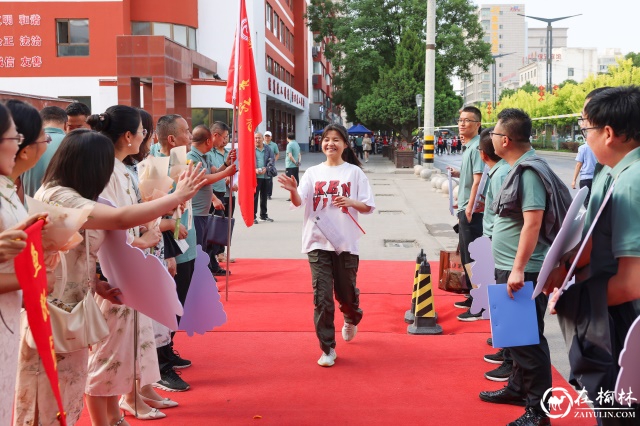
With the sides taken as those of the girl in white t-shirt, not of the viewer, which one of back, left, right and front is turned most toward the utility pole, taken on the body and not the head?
back

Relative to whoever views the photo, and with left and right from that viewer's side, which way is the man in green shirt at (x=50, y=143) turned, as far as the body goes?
facing away from the viewer and to the right of the viewer

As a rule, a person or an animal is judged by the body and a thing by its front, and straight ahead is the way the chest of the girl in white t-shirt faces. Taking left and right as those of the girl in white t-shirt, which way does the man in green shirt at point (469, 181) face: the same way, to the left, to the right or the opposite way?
to the right

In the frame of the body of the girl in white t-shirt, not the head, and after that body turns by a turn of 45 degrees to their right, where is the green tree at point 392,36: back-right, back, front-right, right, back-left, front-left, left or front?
back-right

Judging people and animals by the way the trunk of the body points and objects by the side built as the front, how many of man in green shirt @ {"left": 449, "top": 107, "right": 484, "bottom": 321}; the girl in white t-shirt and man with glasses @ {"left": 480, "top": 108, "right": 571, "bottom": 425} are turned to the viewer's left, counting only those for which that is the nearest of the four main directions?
2

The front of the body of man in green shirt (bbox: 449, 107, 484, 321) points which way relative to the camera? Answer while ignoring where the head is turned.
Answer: to the viewer's left

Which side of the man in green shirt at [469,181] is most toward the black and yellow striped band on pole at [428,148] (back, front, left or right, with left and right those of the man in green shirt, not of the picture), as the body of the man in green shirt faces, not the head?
right

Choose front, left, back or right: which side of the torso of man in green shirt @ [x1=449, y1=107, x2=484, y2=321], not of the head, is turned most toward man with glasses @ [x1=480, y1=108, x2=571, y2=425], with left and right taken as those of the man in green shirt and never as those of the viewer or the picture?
left

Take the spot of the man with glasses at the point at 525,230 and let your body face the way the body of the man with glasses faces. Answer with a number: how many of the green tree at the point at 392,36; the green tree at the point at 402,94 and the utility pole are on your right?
3

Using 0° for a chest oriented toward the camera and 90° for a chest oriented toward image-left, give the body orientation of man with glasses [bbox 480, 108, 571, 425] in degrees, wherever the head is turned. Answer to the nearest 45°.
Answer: approximately 90°

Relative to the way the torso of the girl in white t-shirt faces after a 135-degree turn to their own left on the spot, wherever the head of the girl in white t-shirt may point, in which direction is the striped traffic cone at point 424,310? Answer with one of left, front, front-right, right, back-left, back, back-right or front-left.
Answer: front

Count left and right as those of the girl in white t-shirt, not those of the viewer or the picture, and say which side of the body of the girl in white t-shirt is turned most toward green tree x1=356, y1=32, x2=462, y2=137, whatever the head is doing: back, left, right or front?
back

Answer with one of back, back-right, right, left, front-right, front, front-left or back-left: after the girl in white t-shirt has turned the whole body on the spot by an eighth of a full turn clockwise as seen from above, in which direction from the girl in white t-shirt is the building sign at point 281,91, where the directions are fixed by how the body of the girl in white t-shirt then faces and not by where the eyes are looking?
back-right

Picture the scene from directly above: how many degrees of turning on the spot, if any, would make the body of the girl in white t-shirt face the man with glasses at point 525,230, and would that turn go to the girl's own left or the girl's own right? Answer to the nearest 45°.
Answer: approximately 45° to the girl's own left

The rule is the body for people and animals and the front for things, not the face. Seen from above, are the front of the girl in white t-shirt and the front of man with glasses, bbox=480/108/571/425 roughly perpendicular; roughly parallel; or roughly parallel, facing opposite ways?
roughly perpendicular
